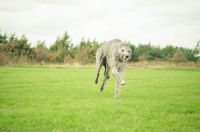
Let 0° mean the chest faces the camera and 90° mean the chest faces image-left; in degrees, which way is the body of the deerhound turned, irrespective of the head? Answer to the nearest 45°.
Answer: approximately 315°
